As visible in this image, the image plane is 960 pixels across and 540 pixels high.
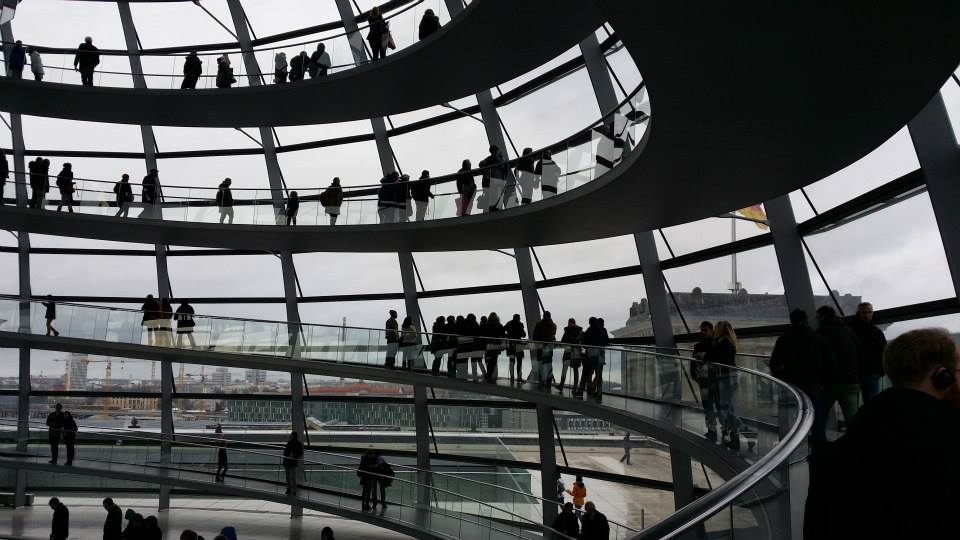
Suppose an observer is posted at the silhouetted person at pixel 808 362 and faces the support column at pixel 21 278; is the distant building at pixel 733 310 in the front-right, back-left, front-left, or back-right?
front-right

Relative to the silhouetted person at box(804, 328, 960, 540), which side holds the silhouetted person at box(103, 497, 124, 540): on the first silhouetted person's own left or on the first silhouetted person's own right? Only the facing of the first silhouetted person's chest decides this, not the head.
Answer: on the first silhouetted person's own left

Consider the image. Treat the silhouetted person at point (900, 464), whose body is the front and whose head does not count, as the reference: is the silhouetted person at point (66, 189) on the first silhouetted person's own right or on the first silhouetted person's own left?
on the first silhouetted person's own left

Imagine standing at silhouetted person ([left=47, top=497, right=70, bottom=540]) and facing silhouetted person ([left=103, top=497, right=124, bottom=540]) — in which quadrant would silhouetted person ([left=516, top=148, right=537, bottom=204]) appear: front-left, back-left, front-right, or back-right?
front-left

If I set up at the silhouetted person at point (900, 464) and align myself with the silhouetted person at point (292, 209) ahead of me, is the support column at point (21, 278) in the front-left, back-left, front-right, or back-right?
front-left
